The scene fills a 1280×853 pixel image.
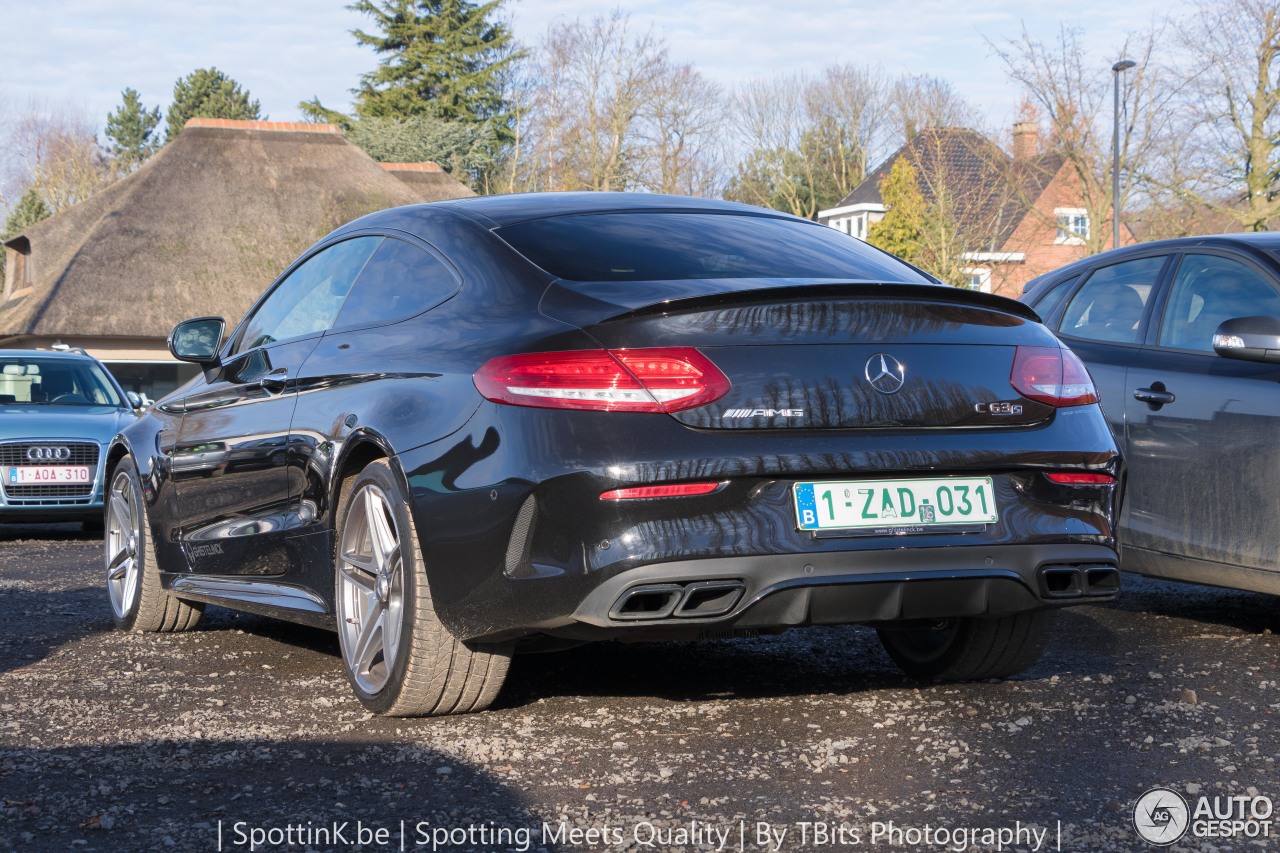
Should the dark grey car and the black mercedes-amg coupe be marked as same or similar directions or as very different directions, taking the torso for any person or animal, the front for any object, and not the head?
very different directions

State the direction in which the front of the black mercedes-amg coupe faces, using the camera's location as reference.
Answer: facing away from the viewer and to the left of the viewer

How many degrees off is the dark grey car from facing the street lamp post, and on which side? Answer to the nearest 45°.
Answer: approximately 135° to its left

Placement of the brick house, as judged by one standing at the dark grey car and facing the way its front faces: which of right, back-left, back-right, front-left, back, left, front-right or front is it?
back-left

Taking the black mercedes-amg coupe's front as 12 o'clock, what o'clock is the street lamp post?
The street lamp post is roughly at 2 o'clock from the black mercedes-amg coupe.

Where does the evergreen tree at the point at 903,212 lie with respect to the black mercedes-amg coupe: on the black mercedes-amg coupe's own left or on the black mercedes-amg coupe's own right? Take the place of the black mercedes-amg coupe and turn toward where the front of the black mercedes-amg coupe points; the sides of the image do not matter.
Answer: on the black mercedes-amg coupe's own right
